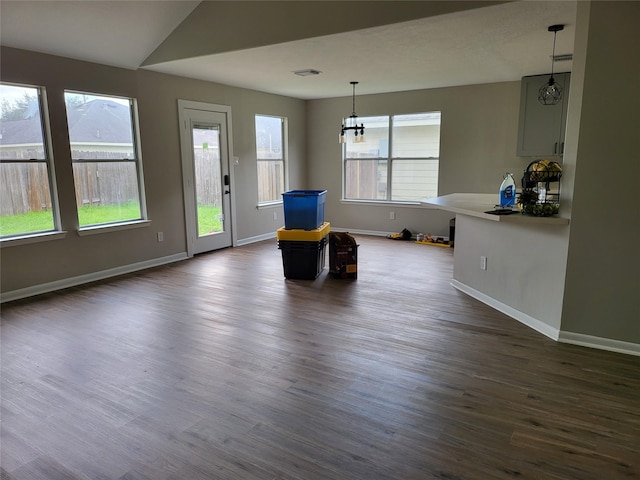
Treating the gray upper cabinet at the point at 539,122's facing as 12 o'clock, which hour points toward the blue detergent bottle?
The blue detergent bottle is roughly at 12 o'clock from the gray upper cabinet.

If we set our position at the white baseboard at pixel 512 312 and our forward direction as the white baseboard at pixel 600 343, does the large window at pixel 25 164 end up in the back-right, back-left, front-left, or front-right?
back-right

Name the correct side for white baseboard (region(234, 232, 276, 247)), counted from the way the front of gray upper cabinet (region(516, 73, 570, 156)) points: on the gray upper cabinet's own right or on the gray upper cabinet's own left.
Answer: on the gray upper cabinet's own right

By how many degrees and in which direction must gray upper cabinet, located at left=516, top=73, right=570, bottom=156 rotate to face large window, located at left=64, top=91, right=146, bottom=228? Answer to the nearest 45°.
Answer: approximately 45° to its right

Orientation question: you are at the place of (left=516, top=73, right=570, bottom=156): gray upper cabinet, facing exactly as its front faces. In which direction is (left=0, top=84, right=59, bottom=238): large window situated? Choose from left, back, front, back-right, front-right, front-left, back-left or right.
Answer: front-right

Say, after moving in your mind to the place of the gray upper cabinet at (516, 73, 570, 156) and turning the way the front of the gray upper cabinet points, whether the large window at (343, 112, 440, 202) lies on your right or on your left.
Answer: on your right

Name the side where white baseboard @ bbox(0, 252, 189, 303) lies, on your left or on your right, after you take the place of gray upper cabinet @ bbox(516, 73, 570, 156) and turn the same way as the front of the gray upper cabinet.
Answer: on your right

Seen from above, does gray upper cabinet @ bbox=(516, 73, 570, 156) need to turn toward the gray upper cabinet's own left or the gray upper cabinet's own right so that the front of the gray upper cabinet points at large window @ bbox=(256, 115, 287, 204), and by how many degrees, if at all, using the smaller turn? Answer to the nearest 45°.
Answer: approximately 90° to the gray upper cabinet's own right
